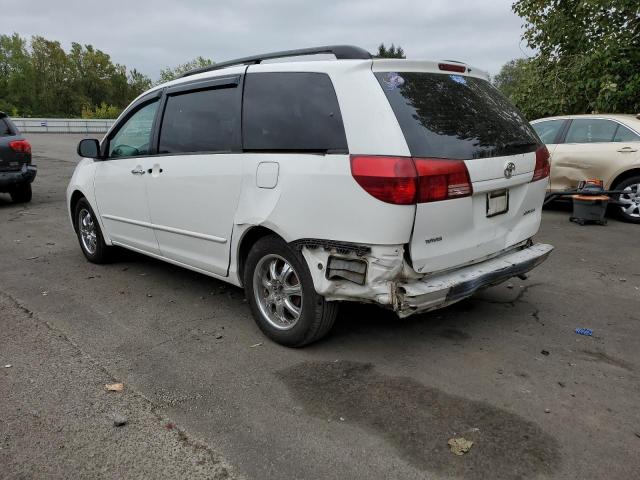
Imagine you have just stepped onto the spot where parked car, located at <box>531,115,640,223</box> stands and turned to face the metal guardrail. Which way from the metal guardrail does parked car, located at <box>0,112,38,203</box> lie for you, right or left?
left

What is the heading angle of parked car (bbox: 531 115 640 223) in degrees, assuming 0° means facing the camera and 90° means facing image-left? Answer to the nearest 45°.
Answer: approximately 90°

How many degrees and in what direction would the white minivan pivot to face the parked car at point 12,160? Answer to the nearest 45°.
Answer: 0° — it already faces it

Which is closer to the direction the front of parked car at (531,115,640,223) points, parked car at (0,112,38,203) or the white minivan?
the parked car

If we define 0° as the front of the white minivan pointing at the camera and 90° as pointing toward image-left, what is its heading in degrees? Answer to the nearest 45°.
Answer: approximately 135°

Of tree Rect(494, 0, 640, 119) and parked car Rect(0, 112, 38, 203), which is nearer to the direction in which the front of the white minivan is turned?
the parked car

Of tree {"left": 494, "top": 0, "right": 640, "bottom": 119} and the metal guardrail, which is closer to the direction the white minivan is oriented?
the metal guardrail

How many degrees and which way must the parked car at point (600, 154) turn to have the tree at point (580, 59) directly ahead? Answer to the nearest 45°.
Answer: approximately 90° to its right
